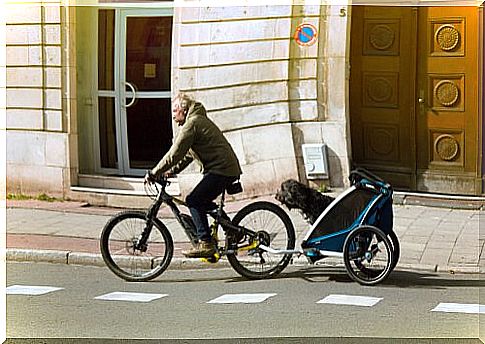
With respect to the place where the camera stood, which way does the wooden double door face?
facing the viewer

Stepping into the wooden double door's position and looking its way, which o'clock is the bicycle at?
The bicycle is roughly at 2 o'clock from the wooden double door.

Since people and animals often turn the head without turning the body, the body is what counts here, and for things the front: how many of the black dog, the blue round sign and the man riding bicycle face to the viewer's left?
2

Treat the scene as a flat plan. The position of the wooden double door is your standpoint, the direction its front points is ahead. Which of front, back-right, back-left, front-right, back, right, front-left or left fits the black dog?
front-right

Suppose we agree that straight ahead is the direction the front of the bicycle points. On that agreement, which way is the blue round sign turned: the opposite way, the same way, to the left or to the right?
to the left

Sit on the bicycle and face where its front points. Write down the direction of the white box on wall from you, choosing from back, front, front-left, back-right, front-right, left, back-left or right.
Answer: right

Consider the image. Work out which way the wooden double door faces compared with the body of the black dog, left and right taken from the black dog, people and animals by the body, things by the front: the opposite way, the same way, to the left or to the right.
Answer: to the left

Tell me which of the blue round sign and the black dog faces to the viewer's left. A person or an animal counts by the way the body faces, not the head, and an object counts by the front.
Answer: the black dog

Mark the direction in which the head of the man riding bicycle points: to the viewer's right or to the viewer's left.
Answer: to the viewer's left

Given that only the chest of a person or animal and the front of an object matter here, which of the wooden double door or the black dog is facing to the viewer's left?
the black dog
